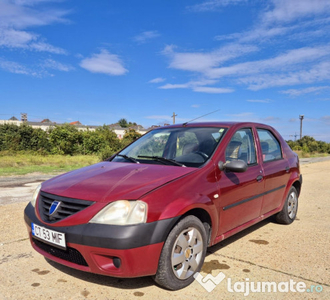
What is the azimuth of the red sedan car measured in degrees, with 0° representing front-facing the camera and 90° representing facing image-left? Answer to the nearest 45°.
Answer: approximately 45°

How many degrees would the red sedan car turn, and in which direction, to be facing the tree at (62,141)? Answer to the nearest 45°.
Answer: approximately 135° to its right
